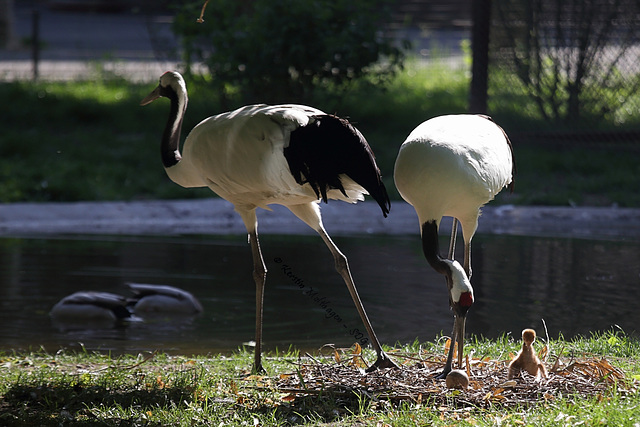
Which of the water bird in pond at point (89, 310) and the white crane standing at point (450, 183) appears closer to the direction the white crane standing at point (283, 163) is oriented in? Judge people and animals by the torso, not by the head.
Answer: the water bird in pond

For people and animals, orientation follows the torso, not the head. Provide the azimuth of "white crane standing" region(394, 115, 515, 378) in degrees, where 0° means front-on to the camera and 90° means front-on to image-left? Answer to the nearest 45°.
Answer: approximately 45°

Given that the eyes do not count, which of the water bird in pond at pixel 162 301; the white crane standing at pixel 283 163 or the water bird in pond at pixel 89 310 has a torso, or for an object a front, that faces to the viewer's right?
the water bird in pond at pixel 162 301

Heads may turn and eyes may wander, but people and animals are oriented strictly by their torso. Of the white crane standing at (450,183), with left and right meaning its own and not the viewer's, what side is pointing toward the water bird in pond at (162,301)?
right

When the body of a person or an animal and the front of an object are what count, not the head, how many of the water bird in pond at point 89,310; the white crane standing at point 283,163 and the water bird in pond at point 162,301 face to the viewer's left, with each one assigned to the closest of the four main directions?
2

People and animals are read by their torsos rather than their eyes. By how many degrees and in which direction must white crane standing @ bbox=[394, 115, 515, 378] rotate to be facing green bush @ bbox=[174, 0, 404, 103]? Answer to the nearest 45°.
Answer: approximately 135° to its right

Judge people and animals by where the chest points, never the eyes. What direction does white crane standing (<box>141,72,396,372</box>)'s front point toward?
to the viewer's left

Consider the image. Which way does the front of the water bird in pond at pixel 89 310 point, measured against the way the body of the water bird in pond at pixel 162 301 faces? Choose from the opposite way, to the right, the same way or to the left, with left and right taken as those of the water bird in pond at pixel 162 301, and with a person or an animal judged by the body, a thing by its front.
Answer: the opposite way
